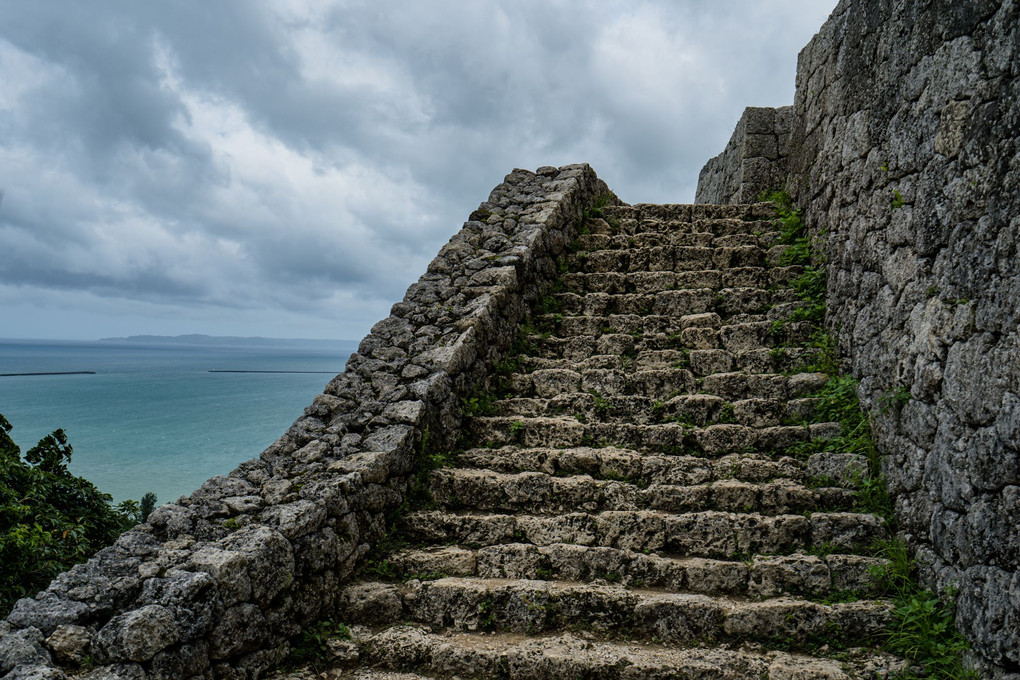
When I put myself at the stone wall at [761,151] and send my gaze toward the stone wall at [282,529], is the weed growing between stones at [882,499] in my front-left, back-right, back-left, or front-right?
front-left

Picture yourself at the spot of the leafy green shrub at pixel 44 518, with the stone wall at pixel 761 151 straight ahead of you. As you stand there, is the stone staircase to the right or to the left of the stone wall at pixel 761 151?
right

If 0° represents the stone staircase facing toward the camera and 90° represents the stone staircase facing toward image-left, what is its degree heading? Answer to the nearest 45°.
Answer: approximately 0°

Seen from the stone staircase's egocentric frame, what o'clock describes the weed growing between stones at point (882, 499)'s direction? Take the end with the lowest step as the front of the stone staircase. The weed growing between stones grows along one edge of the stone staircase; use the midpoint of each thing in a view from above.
The weed growing between stones is roughly at 9 o'clock from the stone staircase.

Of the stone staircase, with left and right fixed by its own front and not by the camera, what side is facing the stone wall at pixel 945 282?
left

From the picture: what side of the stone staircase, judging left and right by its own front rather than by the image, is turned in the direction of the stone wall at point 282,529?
right
